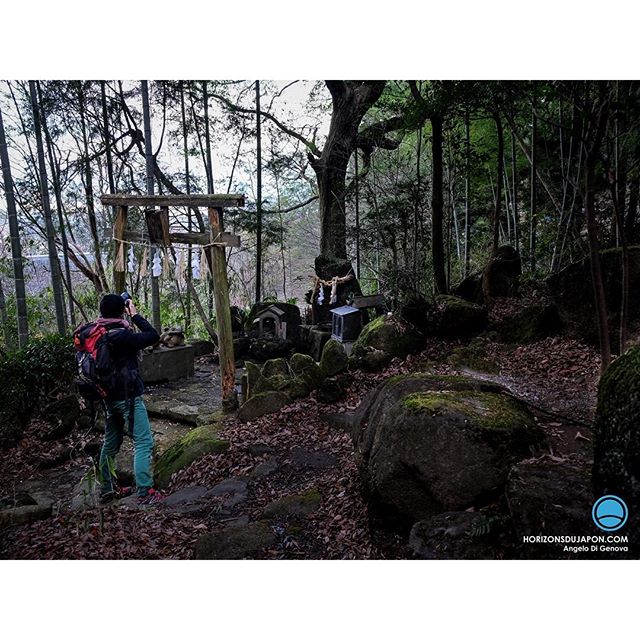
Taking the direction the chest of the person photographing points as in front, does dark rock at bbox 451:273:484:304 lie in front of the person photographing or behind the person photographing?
in front

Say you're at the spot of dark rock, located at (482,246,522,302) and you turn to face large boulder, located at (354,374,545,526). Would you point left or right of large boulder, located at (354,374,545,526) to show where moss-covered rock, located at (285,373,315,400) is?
right

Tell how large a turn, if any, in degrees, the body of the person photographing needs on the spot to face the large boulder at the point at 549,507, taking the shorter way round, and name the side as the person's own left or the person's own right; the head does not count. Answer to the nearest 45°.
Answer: approximately 90° to the person's own right

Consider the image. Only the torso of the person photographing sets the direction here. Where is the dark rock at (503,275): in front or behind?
in front

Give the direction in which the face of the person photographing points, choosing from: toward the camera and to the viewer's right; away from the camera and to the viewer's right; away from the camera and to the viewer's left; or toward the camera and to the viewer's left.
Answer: away from the camera and to the viewer's right

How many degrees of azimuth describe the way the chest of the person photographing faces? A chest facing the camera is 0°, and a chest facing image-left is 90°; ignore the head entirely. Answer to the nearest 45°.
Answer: approximately 225°

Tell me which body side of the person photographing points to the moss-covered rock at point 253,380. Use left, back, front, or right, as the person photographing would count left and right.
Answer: front

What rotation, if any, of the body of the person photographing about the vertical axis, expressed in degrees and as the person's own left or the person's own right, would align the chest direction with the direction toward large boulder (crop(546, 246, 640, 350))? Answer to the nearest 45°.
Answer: approximately 45° to the person's own right

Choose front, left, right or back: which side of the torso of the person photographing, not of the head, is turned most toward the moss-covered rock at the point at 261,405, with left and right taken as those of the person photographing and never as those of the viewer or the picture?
front

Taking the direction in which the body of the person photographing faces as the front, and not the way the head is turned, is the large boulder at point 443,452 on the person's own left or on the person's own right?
on the person's own right

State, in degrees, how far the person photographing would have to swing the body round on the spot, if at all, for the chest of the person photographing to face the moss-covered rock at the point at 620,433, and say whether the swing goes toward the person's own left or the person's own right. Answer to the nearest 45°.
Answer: approximately 90° to the person's own right
